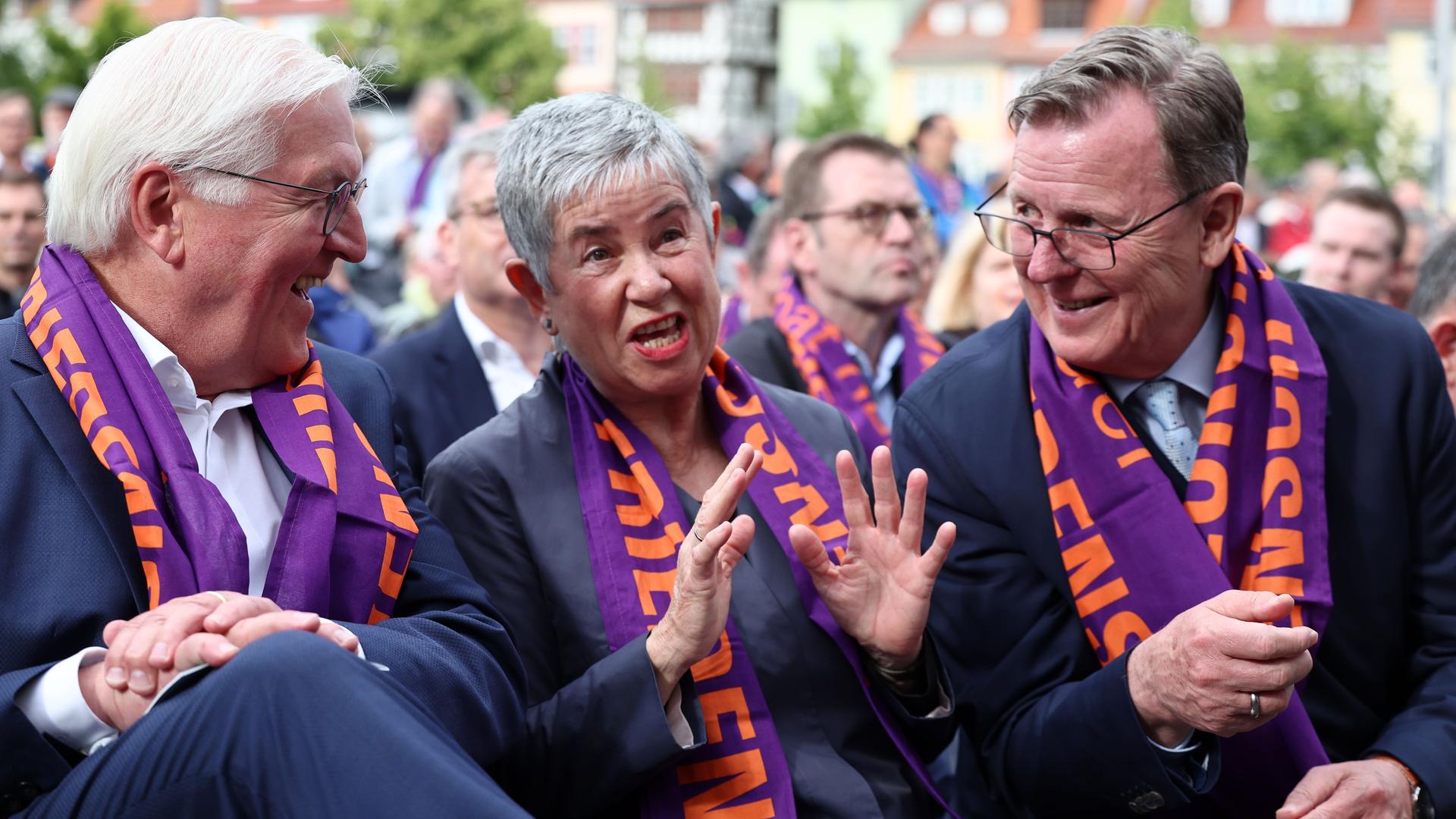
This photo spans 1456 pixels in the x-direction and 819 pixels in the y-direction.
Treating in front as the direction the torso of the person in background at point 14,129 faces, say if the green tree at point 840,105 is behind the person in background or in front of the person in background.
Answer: behind

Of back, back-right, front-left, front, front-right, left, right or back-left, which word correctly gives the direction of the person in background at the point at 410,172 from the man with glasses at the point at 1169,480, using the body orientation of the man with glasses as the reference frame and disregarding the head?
back-right

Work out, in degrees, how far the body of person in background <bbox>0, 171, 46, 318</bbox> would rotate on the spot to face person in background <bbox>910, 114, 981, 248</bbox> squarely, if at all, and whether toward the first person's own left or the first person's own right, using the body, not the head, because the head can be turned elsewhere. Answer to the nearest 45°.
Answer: approximately 135° to the first person's own left

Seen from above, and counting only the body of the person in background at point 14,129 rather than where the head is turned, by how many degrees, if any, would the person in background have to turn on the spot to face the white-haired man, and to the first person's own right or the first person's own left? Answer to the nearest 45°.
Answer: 0° — they already face them

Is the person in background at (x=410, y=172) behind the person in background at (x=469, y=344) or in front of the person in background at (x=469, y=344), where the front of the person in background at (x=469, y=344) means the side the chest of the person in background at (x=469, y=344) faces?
behind

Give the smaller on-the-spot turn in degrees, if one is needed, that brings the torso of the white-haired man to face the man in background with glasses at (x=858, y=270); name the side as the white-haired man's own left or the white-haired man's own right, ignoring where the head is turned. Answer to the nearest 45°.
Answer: approximately 90° to the white-haired man's own left

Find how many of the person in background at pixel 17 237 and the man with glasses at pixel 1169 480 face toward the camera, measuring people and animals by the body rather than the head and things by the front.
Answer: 2

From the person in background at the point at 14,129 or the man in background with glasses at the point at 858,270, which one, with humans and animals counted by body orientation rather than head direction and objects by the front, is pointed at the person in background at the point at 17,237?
the person in background at the point at 14,129

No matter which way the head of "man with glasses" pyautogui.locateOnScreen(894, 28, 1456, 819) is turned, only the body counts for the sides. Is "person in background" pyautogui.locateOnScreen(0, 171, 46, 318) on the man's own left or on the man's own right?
on the man's own right

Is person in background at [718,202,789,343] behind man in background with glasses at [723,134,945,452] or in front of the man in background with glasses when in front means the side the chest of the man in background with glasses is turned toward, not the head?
behind
